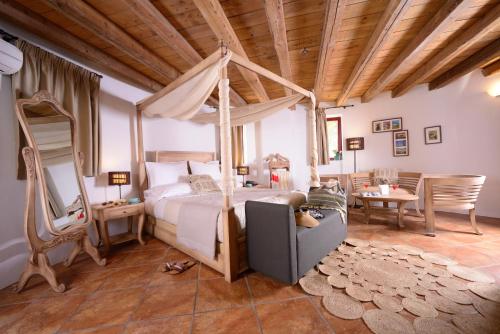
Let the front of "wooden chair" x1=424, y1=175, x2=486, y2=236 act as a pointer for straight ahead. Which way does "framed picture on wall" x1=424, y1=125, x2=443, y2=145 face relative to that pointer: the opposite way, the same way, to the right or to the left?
to the left

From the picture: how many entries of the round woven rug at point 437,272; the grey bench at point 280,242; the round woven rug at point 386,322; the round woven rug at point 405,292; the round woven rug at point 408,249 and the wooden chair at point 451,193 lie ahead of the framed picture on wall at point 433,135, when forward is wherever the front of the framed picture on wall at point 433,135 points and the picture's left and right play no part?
6

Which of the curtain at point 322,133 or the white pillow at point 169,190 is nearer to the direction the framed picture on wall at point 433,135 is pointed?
the white pillow

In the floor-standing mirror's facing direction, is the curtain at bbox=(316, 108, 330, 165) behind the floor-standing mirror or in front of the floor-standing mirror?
in front

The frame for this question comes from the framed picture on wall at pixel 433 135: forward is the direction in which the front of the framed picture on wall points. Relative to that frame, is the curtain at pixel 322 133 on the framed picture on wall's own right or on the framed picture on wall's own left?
on the framed picture on wall's own right

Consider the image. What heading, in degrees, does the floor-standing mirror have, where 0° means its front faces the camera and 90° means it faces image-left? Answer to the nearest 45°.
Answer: approximately 315°

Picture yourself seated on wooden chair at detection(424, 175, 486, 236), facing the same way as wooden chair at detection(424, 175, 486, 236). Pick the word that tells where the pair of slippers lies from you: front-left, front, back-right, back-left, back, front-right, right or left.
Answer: front-left

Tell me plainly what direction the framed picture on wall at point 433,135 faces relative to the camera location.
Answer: facing the viewer

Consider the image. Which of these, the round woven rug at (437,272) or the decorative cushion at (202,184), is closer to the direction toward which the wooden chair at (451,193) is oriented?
the decorative cushion

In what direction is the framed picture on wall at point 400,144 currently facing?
toward the camera

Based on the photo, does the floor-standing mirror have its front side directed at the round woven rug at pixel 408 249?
yes

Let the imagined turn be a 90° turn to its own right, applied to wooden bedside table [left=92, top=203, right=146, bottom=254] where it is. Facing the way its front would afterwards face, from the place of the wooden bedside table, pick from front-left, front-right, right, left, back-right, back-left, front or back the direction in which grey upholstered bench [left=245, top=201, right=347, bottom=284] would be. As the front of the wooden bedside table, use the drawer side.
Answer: left

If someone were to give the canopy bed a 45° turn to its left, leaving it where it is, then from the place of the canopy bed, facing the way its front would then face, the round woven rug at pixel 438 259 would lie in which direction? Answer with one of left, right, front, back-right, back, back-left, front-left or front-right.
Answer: front

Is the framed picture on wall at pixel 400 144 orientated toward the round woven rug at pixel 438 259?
yes

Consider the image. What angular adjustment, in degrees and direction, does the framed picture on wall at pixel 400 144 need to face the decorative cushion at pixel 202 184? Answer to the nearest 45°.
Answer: approximately 45° to its right

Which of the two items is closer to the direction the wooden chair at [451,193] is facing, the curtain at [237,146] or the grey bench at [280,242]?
the curtain

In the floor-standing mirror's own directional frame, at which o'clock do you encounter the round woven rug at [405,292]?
The round woven rug is roughly at 12 o'clock from the floor-standing mirror.

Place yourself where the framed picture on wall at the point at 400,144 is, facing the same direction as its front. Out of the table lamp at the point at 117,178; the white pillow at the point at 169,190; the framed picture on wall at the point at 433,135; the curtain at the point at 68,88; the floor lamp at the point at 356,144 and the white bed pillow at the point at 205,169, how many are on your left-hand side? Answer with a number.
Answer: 1

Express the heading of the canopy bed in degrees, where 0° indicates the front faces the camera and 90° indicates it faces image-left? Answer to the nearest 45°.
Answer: approximately 315°

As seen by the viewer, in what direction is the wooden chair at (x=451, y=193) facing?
to the viewer's left
